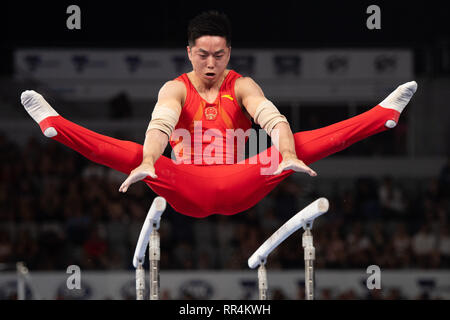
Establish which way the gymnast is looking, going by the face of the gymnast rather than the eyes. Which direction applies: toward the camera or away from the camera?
toward the camera

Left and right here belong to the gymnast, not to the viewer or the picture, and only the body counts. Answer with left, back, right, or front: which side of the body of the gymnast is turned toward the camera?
front
